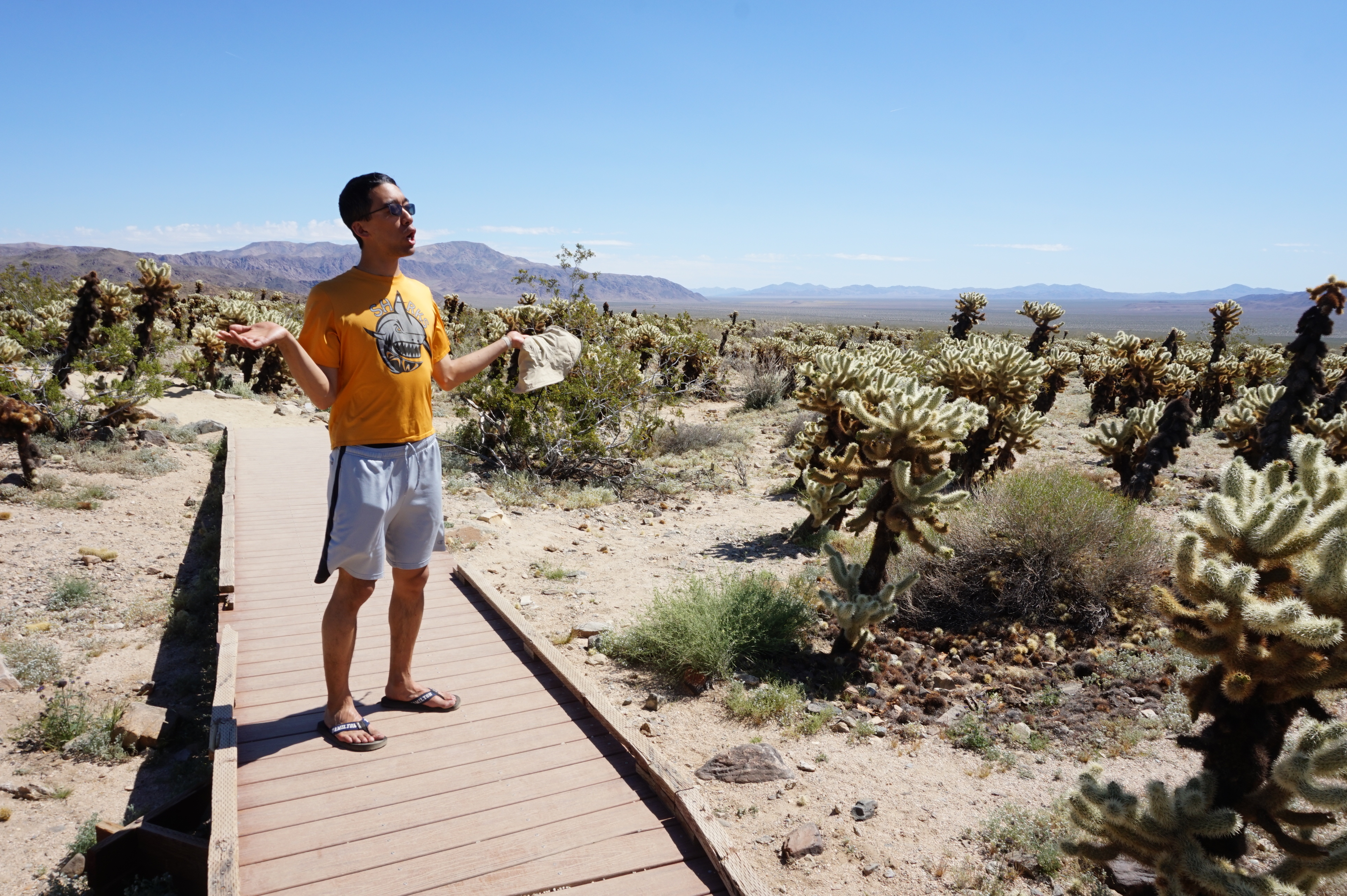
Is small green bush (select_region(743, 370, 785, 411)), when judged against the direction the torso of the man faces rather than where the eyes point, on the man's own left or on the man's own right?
on the man's own left

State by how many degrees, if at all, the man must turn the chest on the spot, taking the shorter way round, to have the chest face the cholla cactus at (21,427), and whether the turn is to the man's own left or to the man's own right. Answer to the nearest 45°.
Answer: approximately 180°

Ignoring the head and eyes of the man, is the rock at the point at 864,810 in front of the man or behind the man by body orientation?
in front

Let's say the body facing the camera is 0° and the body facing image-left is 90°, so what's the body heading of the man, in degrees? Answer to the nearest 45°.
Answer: approximately 315°

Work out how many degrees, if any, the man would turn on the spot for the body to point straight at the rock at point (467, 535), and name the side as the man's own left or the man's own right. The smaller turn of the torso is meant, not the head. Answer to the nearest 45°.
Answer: approximately 135° to the man's own left

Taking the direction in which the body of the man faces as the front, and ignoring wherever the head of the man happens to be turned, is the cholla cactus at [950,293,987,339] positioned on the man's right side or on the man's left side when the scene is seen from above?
on the man's left side

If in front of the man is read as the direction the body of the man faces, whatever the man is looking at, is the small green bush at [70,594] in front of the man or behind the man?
behind

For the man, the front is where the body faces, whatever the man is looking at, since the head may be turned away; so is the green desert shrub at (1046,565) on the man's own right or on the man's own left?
on the man's own left

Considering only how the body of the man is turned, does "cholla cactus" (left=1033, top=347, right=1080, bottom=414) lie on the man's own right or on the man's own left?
on the man's own left

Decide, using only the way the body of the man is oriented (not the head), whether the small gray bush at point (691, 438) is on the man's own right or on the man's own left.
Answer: on the man's own left

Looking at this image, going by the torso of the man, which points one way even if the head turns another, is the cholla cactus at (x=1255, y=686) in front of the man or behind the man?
in front

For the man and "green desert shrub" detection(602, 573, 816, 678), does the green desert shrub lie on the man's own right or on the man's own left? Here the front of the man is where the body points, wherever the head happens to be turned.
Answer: on the man's own left
